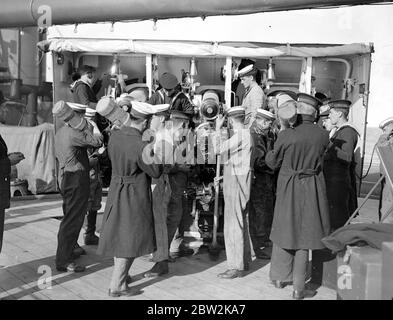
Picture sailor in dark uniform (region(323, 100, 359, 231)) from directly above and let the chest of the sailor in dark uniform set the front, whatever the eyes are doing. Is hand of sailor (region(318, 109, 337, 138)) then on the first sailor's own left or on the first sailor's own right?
on the first sailor's own right

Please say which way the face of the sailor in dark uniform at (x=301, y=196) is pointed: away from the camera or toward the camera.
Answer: away from the camera

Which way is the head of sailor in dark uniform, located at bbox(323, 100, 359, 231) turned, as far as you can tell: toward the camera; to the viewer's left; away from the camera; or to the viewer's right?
to the viewer's left

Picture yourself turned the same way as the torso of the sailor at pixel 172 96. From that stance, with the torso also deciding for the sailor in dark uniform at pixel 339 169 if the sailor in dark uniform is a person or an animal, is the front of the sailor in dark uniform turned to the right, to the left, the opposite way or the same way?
to the right

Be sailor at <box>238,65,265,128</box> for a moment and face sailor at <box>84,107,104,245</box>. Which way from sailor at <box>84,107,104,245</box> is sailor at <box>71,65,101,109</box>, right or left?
right

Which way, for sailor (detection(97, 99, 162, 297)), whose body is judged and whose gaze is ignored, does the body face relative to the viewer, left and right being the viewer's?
facing away from the viewer and to the right of the viewer

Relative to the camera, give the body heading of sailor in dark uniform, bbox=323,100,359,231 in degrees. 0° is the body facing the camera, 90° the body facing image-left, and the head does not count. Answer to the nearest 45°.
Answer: approximately 90°
